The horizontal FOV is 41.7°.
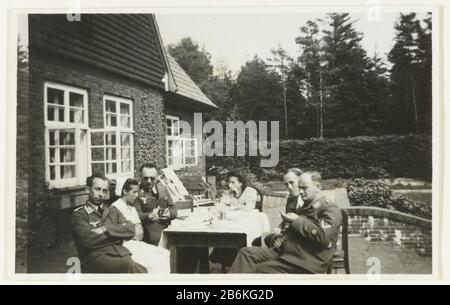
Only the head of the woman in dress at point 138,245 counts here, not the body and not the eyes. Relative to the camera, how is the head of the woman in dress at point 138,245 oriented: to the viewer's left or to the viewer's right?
to the viewer's right

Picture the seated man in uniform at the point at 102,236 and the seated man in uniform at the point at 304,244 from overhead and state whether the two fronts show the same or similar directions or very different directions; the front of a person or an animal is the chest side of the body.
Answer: very different directions

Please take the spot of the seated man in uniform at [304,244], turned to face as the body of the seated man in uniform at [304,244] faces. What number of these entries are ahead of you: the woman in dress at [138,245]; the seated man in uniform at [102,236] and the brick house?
3

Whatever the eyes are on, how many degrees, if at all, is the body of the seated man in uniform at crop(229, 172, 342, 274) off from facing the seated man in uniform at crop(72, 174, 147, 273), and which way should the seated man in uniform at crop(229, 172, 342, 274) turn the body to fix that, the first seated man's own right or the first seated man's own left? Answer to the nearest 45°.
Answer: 0° — they already face them

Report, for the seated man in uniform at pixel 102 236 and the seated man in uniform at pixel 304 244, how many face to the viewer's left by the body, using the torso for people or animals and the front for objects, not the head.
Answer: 1

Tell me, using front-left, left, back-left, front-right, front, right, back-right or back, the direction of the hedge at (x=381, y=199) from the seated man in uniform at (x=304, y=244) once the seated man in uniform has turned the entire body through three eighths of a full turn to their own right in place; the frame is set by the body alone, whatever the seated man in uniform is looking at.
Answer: front

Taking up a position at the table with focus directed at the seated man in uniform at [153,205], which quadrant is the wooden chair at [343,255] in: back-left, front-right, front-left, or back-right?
back-right

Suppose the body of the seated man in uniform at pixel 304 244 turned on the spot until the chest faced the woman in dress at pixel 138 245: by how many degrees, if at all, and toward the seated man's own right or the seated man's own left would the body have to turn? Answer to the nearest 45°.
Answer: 0° — they already face them

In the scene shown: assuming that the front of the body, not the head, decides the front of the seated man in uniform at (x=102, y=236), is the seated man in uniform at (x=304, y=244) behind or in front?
in front

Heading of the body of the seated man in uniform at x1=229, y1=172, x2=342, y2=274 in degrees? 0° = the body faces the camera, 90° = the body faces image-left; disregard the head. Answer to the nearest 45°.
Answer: approximately 90°

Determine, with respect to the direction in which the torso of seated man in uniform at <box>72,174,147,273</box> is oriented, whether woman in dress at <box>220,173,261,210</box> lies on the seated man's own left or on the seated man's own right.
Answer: on the seated man's own left
